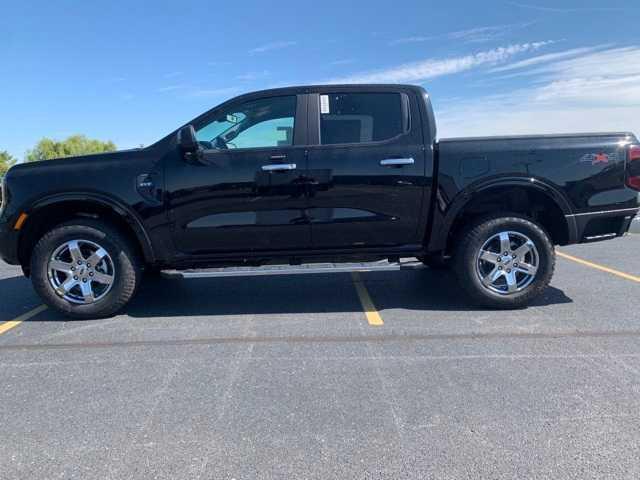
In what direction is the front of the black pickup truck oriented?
to the viewer's left
